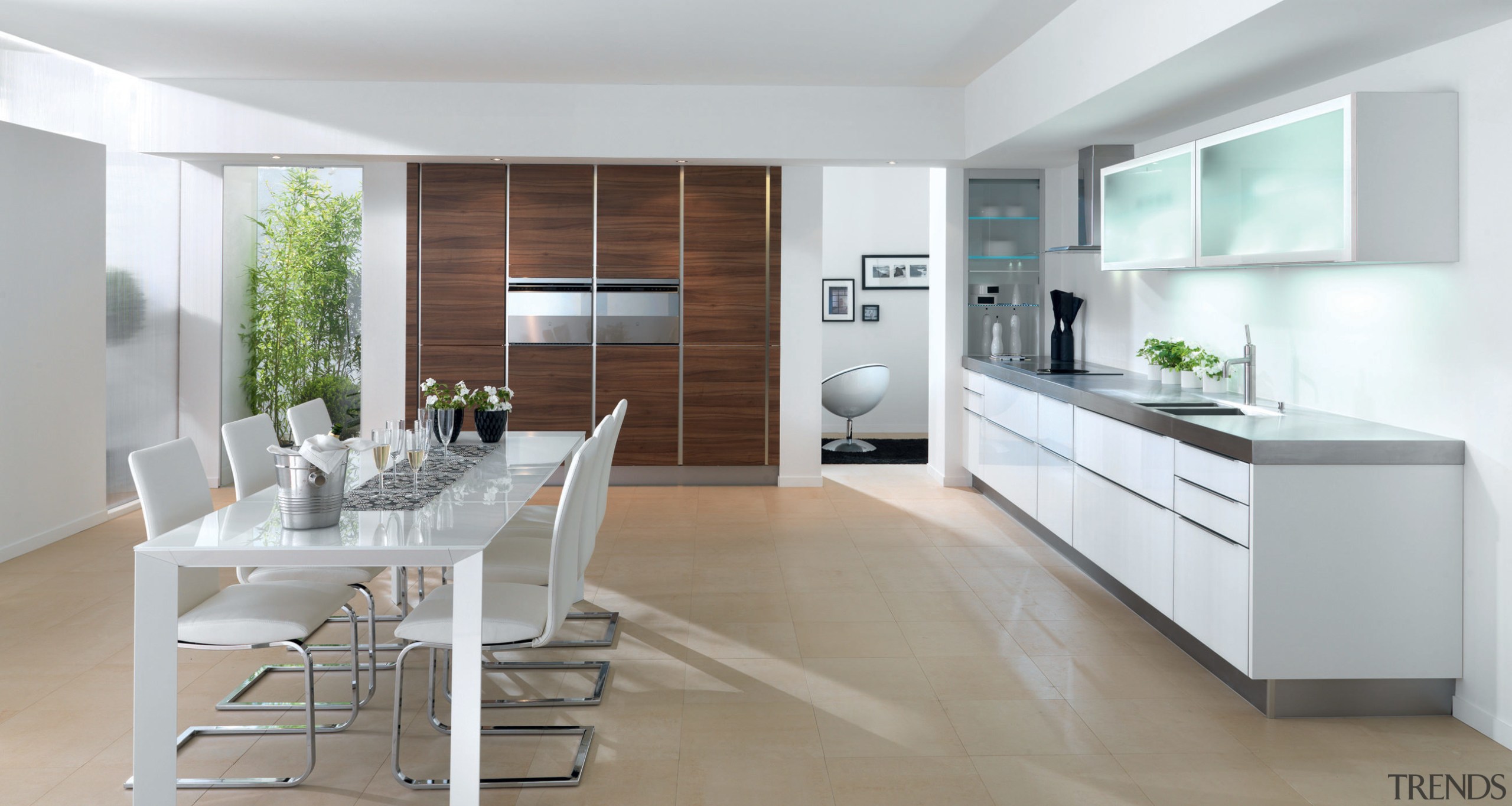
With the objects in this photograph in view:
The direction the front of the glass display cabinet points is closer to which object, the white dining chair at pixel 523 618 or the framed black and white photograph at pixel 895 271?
the white dining chair

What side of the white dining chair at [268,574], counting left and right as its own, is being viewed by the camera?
right

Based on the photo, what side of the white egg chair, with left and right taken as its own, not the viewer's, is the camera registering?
left

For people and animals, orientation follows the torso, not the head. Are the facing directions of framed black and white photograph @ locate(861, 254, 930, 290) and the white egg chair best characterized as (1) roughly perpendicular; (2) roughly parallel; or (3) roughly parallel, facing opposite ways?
roughly perpendicular

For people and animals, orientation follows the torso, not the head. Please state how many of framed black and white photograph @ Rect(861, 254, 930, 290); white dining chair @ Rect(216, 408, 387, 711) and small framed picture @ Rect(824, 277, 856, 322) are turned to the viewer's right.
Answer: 1

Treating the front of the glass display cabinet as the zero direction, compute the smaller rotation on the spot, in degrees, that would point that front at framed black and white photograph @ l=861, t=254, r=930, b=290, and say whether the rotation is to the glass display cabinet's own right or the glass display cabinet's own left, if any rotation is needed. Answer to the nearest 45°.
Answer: approximately 180°
